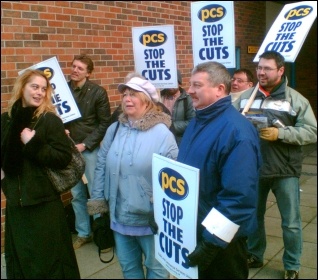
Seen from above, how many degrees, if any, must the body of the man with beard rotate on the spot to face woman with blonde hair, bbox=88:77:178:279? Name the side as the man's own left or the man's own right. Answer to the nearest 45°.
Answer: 0° — they already face them

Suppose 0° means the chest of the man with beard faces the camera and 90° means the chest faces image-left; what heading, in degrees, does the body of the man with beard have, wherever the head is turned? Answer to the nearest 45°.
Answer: approximately 45°

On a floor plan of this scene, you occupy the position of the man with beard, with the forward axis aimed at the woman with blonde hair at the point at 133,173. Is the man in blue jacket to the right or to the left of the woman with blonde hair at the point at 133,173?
left

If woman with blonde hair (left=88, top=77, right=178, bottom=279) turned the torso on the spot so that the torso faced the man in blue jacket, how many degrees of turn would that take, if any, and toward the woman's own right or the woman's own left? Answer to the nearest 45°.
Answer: approximately 90° to the woman's own left
